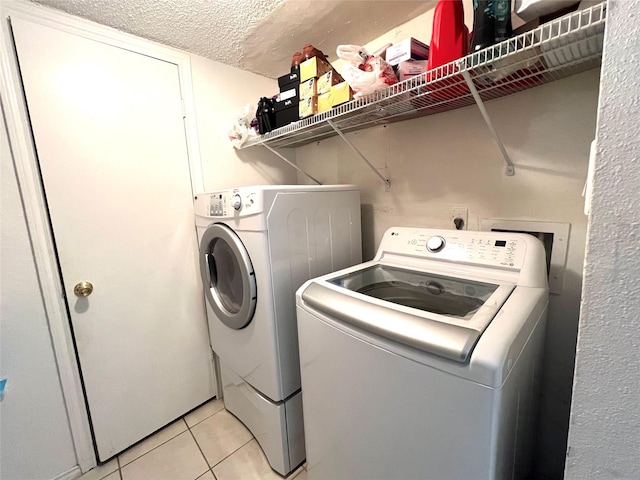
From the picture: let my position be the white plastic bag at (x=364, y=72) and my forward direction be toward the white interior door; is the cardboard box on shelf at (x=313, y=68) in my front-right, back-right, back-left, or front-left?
front-right

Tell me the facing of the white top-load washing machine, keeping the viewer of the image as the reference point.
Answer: facing the viewer and to the left of the viewer

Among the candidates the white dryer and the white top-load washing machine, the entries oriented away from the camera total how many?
0

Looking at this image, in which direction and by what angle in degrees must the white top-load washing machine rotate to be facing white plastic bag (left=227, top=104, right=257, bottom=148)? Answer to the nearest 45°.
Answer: approximately 90° to its right
